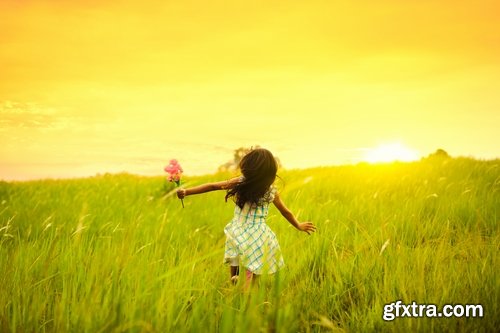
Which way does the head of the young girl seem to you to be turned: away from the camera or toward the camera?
away from the camera

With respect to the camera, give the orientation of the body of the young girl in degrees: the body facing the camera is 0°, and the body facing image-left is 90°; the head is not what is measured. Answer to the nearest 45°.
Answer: approximately 180°
